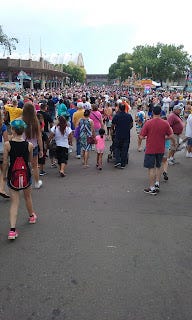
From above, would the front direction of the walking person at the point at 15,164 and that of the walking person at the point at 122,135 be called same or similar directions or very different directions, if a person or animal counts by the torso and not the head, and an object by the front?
same or similar directions

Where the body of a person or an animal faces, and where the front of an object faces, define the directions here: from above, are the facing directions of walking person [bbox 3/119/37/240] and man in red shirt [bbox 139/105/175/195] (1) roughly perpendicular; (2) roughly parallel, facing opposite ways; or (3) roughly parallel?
roughly parallel

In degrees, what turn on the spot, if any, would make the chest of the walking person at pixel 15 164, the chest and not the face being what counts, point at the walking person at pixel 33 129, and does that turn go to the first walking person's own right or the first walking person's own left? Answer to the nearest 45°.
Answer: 0° — they already face them

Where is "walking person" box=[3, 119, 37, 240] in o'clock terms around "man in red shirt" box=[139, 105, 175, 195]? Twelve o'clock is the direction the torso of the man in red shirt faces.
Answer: The walking person is roughly at 7 o'clock from the man in red shirt.

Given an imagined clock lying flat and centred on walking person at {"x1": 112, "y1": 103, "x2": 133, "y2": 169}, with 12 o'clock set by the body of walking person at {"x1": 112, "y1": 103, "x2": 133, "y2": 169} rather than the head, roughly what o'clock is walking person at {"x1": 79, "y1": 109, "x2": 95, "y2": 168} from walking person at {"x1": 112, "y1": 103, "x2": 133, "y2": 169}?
walking person at {"x1": 79, "y1": 109, "x2": 95, "y2": 168} is roughly at 9 o'clock from walking person at {"x1": 112, "y1": 103, "x2": 133, "y2": 169}.

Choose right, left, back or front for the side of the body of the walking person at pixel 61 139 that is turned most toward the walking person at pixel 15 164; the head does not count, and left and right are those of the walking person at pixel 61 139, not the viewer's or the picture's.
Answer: back

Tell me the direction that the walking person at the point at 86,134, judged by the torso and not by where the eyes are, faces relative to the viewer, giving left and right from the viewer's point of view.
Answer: facing away from the viewer

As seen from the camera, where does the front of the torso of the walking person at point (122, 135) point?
away from the camera

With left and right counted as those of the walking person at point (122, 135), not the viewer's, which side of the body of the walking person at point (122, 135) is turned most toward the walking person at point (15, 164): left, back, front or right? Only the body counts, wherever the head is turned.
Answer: back

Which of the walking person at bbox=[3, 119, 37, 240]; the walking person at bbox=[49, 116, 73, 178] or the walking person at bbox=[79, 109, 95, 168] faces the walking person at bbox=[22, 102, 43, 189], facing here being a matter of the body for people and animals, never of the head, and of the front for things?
the walking person at bbox=[3, 119, 37, 240]

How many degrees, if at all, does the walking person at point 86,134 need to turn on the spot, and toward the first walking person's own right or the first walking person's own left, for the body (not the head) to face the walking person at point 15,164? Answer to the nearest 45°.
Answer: approximately 180°

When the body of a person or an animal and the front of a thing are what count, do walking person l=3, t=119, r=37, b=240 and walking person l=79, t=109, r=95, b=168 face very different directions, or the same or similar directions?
same or similar directions

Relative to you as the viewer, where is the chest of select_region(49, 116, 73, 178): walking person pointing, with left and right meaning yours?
facing away from the viewer

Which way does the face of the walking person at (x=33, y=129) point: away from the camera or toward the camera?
away from the camera

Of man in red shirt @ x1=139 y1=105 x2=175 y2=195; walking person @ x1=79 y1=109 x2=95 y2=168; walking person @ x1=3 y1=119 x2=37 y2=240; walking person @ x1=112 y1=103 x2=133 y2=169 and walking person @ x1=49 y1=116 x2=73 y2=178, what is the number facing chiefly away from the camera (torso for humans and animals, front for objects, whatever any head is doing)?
5

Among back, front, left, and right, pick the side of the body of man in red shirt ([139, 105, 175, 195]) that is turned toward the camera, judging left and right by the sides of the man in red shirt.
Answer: back

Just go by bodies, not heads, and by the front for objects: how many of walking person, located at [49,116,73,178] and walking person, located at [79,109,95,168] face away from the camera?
2
